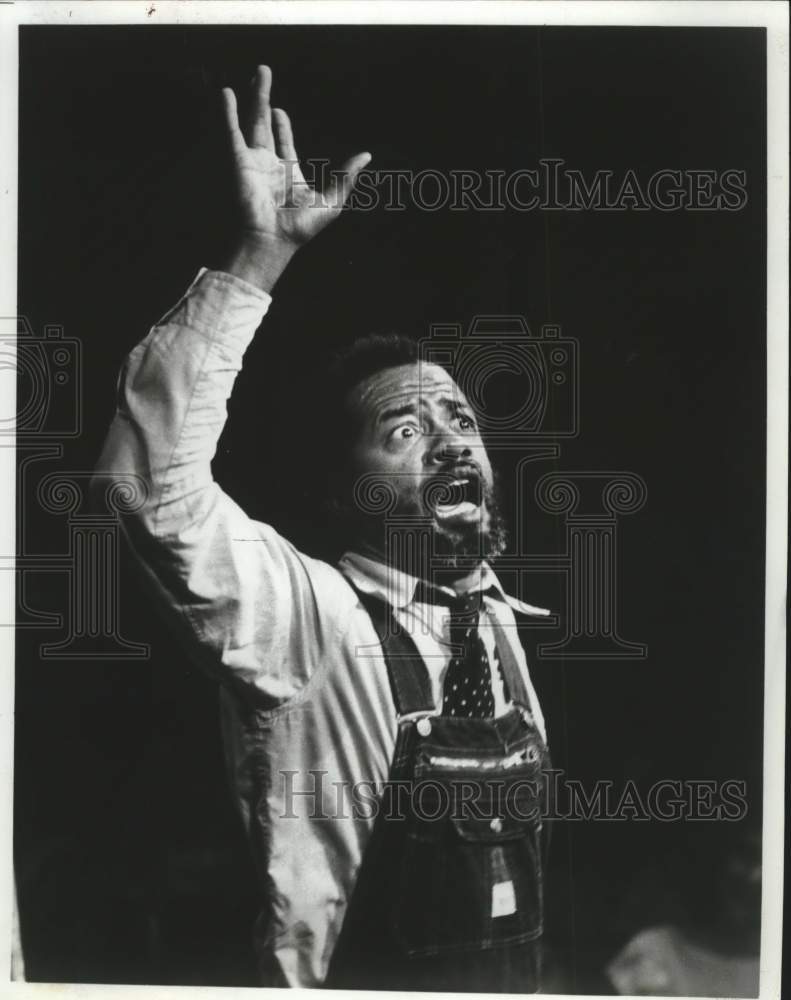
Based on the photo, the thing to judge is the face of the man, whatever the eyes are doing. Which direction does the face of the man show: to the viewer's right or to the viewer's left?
to the viewer's right
